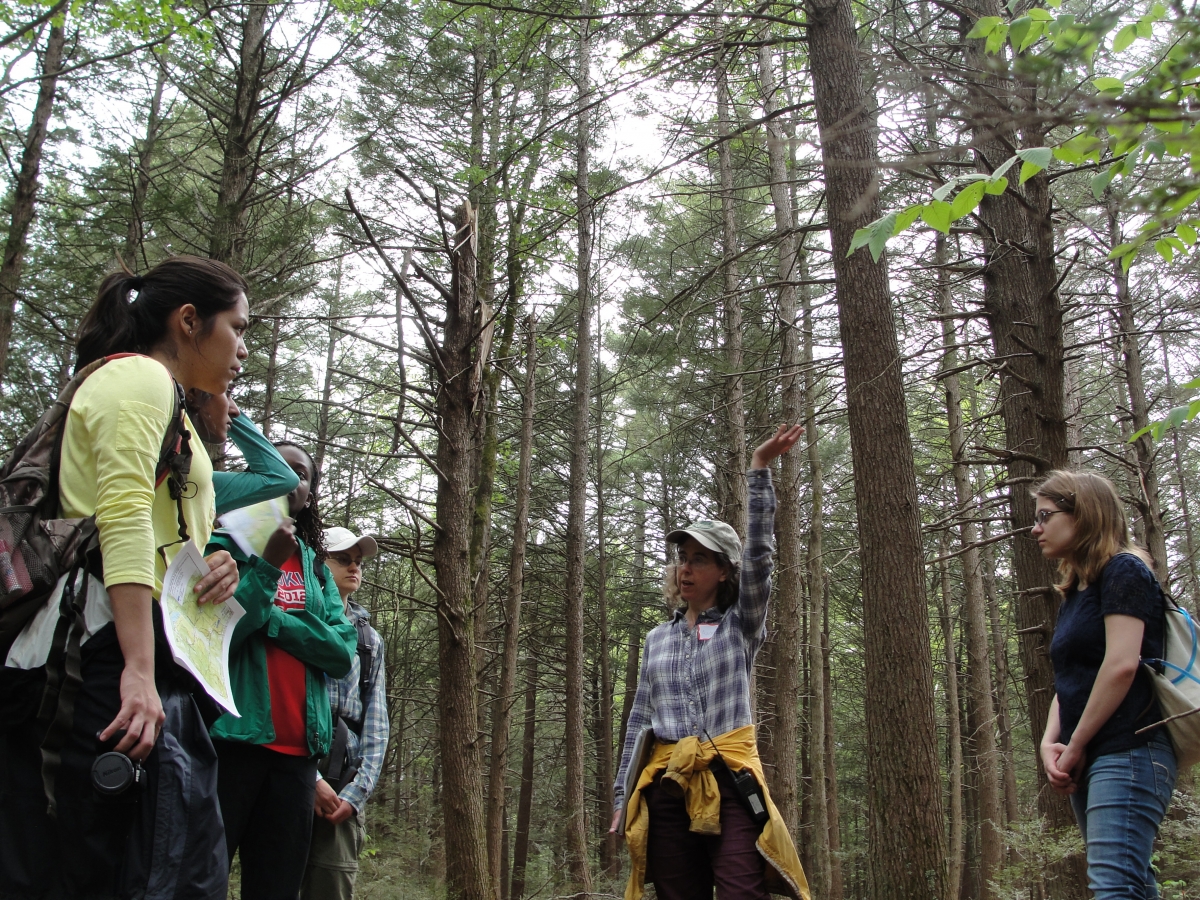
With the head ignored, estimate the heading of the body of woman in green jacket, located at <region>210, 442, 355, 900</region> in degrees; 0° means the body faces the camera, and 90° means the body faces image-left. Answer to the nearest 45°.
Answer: approximately 315°

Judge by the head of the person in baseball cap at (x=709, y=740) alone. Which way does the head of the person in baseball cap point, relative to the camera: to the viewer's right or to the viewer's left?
to the viewer's left

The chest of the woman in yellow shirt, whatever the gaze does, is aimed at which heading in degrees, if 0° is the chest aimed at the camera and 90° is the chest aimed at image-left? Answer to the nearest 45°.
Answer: approximately 270°

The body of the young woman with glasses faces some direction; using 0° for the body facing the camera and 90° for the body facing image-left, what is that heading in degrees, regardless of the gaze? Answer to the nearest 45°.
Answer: approximately 90°

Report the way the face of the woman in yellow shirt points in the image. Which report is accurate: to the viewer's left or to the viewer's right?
to the viewer's right

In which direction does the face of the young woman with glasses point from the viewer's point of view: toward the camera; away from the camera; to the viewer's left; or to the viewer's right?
to the viewer's left
